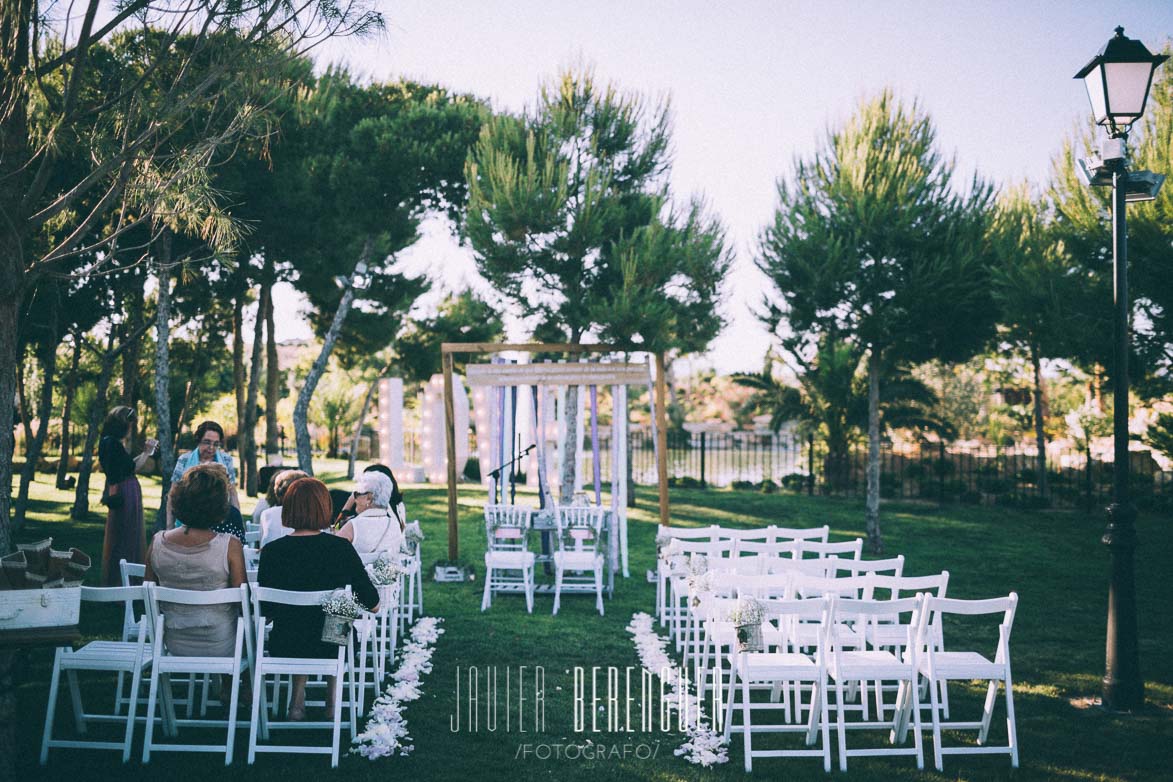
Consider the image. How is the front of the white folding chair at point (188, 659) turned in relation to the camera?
facing away from the viewer

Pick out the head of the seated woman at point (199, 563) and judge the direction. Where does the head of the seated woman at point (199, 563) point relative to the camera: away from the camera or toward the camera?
away from the camera

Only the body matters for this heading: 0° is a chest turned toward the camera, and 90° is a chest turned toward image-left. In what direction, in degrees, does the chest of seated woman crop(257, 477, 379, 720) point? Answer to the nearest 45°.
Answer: approximately 180°

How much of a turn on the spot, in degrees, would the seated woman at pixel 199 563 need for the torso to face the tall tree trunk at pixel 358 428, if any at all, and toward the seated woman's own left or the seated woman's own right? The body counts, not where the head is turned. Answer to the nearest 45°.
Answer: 0° — they already face it

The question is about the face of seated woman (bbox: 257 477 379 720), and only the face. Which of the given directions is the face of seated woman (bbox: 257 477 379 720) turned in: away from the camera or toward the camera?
away from the camera

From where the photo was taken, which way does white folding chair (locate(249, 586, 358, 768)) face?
away from the camera

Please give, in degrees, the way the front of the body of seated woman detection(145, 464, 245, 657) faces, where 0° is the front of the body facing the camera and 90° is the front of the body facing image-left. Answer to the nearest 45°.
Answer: approximately 180°
